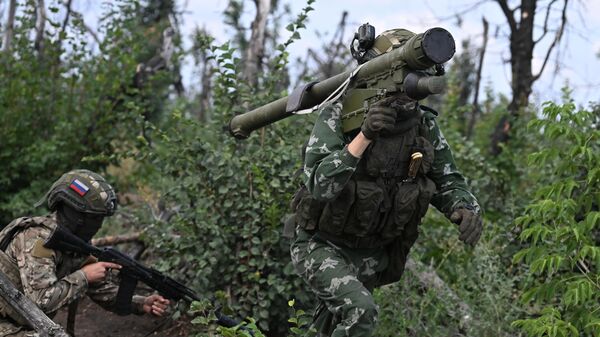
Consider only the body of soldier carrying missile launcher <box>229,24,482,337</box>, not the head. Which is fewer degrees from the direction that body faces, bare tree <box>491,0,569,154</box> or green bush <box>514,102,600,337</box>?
the green bush

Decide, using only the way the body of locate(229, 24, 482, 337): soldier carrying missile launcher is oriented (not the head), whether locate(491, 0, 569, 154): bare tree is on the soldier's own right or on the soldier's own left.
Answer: on the soldier's own left

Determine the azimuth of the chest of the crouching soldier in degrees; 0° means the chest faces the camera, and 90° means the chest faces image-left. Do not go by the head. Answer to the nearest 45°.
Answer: approximately 270°

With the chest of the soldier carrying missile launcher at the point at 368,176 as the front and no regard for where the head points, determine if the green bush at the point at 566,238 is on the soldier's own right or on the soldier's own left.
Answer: on the soldier's own left

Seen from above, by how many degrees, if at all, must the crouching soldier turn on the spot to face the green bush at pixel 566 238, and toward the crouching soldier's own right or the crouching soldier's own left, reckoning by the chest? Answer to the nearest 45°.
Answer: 0° — they already face it

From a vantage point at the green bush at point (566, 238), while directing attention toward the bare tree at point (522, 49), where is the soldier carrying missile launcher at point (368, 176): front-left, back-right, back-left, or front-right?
back-left
